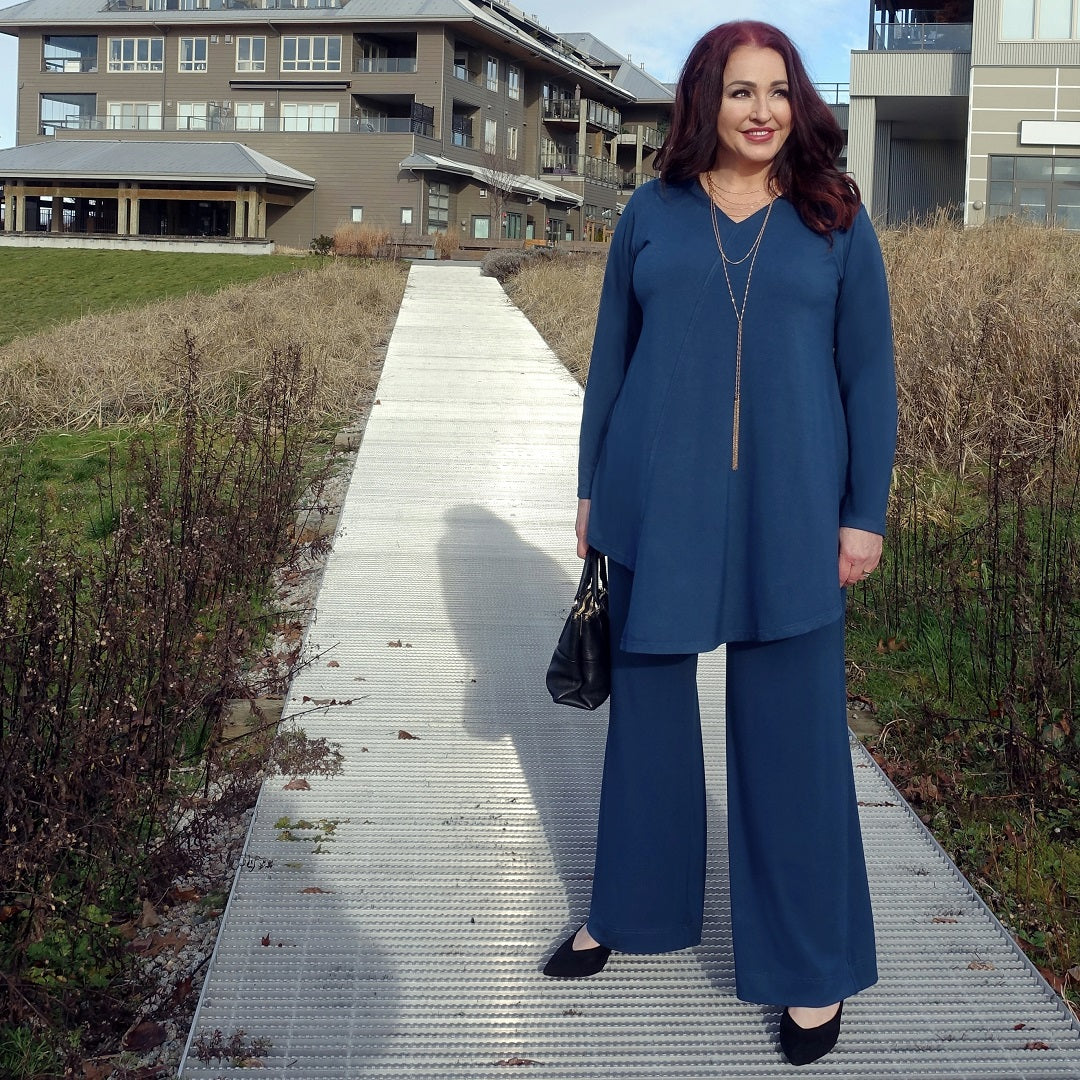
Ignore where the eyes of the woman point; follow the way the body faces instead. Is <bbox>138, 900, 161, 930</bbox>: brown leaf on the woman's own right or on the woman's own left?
on the woman's own right

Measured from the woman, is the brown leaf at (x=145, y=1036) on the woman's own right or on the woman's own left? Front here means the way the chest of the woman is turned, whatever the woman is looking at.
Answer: on the woman's own right

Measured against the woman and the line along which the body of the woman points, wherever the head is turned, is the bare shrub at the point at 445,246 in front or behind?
behind

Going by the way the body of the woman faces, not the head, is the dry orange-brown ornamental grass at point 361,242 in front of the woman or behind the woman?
behind

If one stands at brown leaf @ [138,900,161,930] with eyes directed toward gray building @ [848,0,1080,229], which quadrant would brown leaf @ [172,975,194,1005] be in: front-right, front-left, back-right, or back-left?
back-right

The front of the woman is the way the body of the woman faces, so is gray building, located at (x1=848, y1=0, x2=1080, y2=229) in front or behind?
behind

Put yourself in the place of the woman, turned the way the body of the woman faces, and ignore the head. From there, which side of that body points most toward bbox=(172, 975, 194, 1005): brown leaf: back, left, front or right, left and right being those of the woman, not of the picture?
right

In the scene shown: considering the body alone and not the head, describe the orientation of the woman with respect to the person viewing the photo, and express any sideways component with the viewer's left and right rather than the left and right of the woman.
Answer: facing the viewer
